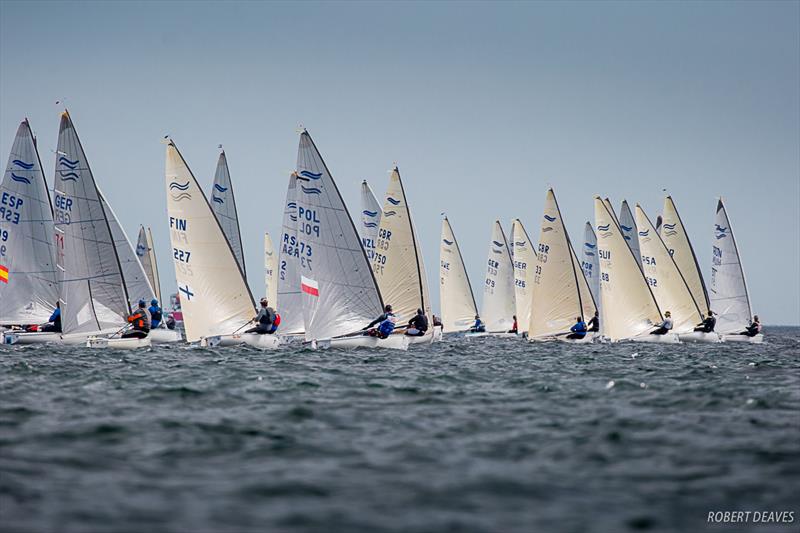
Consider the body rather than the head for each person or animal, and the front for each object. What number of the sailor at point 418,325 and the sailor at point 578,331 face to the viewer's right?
0

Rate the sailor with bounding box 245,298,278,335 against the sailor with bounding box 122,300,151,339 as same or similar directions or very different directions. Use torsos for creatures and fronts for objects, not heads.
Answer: same or similar directions

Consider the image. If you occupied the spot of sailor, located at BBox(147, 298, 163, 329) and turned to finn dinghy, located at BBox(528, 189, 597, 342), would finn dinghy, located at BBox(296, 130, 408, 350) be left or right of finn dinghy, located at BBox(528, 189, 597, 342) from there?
right

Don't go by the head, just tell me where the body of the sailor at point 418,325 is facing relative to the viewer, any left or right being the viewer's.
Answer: facing away from the viewer and to the left of the viewer

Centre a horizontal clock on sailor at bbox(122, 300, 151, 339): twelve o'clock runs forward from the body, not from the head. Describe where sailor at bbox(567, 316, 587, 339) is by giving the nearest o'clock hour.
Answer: sailor at bbox(567, 316, 587, 339) is roughly at 4 o'clock from sailor at bbox(122, 300, 151, 339).

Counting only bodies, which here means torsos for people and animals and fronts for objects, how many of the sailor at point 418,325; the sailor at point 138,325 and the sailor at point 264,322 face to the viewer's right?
0

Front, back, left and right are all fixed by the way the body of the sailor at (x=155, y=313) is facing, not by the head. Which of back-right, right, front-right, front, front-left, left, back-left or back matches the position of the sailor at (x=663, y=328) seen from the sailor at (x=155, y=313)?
back-right

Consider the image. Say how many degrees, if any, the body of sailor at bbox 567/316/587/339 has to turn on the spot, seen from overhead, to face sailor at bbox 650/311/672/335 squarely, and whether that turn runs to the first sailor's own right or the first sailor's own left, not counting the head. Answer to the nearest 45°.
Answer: approximately 90° to the first sailor's own right

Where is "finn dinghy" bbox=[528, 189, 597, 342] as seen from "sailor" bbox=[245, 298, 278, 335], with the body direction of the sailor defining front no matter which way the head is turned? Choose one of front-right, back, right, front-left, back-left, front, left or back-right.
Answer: right

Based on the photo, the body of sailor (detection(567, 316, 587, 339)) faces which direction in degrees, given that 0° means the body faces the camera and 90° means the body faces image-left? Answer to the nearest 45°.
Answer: approximately 135°

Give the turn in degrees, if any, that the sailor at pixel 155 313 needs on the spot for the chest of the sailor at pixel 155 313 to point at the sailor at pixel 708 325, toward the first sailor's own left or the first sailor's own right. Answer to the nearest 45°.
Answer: approximately 135° to the first sailor's own right

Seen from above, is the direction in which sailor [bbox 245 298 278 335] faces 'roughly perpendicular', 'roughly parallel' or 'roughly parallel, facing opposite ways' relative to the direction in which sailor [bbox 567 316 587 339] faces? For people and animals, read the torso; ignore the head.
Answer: roughly parallel

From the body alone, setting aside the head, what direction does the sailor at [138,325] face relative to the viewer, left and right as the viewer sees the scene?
facing away from the viewer and to the left of the viewer

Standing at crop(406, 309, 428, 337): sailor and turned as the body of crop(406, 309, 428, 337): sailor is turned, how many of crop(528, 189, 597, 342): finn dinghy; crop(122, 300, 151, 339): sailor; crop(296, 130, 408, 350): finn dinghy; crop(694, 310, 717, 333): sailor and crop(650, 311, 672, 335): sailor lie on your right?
3
